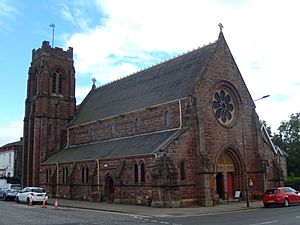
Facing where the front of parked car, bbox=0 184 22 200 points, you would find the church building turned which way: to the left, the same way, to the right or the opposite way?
the opposite way

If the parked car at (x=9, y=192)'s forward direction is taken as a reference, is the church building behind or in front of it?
behind

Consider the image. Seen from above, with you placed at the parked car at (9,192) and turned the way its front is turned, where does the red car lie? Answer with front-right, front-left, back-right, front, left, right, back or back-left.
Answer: back

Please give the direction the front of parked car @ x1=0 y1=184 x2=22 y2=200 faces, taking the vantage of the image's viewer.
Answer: facing away from the viewer and to the left of the viewer

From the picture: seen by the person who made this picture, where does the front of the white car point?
facing away from the viewer and to the left of the viewer

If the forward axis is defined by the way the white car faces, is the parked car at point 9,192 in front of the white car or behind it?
in front

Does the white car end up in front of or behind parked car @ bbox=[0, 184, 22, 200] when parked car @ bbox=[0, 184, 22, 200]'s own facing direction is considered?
behind

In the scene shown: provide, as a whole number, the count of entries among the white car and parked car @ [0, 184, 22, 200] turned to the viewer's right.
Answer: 0

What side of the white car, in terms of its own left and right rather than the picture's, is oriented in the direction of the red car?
back

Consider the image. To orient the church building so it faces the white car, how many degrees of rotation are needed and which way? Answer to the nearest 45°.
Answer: approximately 135° to its right
